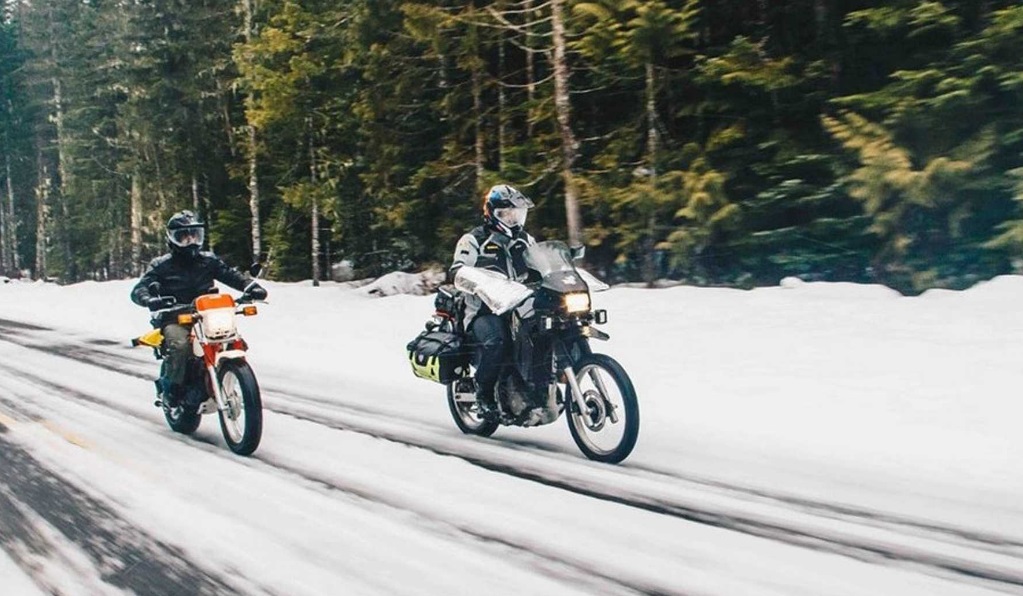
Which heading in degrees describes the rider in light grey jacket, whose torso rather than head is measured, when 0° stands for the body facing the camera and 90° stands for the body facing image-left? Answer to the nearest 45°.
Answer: approximately 315°

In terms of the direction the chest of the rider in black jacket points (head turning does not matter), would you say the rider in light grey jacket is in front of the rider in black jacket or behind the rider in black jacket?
in front

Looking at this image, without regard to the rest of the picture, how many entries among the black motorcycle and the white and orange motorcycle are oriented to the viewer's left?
0

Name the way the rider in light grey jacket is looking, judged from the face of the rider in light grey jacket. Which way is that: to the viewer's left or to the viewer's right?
to the viewer's right

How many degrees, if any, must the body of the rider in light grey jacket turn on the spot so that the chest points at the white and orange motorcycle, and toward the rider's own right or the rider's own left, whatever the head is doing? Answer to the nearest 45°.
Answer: approximately 135° to the rider's own right

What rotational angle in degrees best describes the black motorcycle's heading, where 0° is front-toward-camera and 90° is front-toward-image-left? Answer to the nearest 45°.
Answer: approximately 315°

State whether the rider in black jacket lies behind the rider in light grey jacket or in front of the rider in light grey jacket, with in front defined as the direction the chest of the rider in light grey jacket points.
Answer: behind

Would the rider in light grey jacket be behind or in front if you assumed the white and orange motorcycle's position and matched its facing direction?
in front
